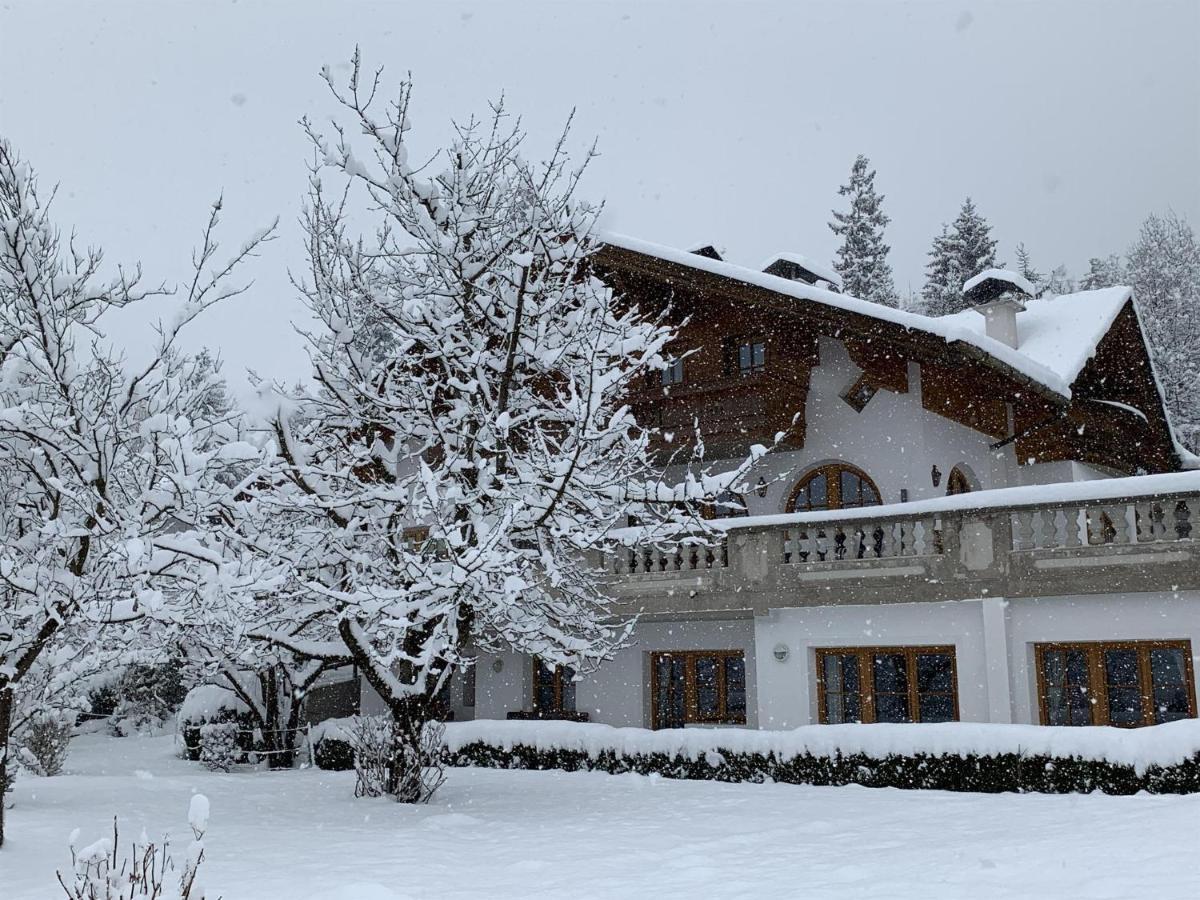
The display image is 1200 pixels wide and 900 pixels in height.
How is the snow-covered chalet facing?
toward the camera

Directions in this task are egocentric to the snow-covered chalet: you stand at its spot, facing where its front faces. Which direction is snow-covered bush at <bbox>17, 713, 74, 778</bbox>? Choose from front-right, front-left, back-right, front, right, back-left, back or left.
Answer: right

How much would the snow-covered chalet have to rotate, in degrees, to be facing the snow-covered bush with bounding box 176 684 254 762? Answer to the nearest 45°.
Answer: approximately 90° to its right

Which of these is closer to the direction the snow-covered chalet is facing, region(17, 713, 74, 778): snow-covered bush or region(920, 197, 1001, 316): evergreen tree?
the snow-covered bush

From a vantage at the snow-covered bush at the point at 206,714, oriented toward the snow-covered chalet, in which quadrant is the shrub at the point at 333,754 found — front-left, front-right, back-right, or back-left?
front-right

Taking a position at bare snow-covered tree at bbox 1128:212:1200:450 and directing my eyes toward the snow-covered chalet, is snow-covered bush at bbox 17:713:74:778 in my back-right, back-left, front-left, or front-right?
front-right

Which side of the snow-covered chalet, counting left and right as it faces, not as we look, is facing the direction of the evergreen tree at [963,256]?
back

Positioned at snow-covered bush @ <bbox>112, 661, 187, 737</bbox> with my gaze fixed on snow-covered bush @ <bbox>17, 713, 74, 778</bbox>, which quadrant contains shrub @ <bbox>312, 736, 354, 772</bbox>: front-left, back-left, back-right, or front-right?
front-left

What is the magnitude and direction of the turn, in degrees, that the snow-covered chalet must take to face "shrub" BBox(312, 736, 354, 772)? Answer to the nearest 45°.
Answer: approximately 90° to its right
